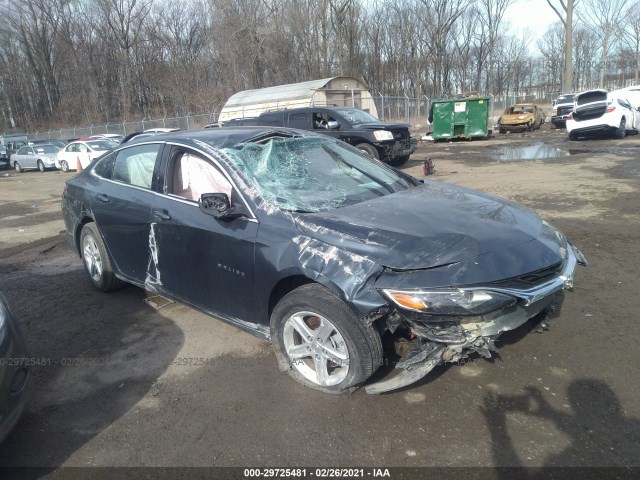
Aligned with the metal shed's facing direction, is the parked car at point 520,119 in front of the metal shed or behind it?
in front

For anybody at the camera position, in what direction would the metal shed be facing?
facing the viewer and to the right of the viewer

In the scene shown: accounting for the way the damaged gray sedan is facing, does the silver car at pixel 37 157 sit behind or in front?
behind

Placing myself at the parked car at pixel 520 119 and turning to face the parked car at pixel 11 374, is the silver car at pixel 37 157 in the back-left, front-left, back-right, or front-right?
front-right

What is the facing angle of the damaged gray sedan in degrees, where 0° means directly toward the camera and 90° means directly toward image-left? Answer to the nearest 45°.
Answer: approximately 315°

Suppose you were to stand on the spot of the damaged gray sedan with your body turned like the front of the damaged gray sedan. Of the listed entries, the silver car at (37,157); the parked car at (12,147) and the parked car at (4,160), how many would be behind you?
3

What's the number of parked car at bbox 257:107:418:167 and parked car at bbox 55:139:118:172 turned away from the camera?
0

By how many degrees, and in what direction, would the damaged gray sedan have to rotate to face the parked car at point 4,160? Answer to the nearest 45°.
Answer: approximately 180°

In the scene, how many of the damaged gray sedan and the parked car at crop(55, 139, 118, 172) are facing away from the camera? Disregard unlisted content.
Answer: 0
